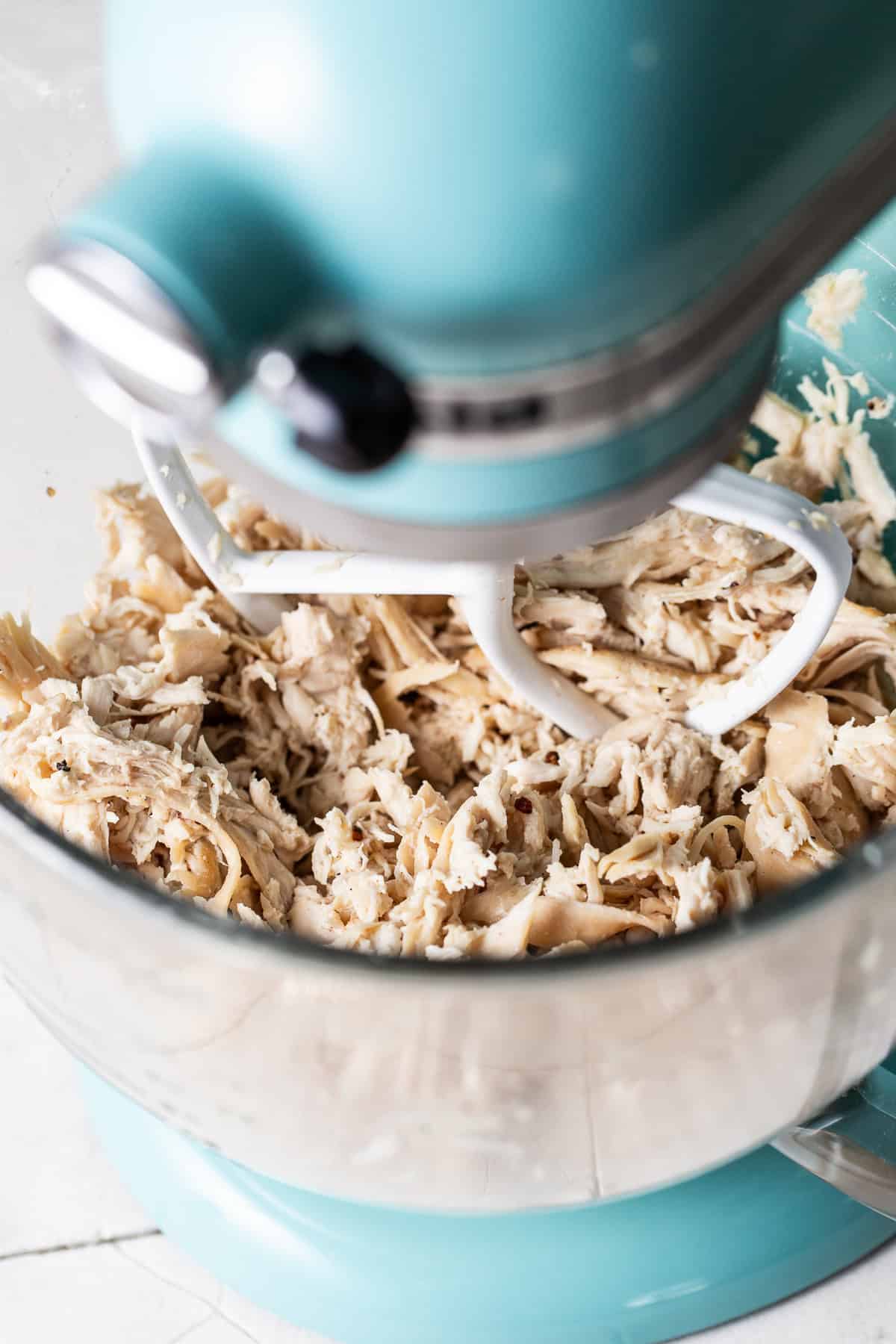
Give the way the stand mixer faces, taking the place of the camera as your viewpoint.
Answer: facing the viewer and to the left of the viewer
